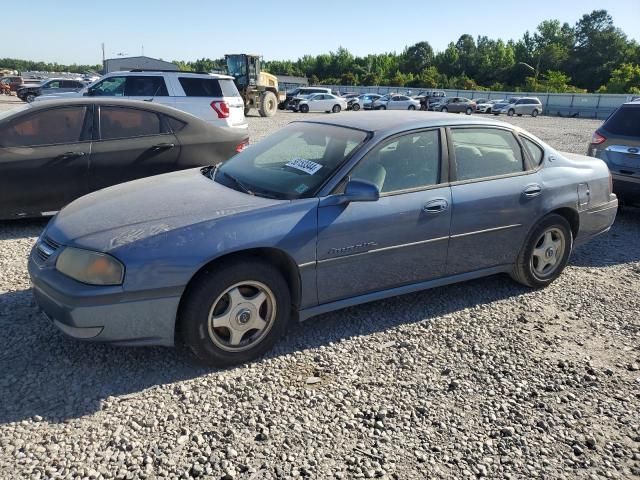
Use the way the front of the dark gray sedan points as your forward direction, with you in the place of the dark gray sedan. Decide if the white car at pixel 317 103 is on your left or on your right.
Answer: on your right

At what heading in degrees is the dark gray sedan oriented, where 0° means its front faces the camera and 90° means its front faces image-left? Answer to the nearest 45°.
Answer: approximately 90°

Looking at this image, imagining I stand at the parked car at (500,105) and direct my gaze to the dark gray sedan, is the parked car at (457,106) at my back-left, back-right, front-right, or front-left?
front-right

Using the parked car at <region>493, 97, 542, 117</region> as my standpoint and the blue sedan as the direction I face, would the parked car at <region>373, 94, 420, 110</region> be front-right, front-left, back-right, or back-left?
front-right

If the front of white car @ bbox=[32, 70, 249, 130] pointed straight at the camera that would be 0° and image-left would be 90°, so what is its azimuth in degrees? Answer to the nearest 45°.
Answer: approximately 90°

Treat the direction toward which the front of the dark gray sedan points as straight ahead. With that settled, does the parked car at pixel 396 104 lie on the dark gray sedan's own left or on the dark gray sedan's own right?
on the dark gray sedan's own right

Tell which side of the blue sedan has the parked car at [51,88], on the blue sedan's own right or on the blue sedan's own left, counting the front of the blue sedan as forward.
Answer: on the blue sedan's own right

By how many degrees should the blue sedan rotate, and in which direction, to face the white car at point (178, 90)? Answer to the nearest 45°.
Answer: approximately 135° to its right
